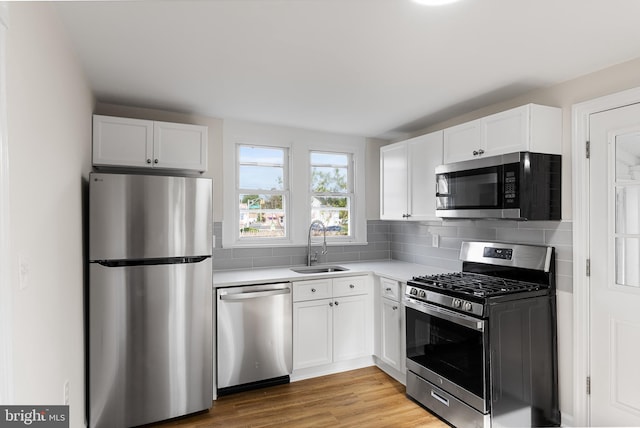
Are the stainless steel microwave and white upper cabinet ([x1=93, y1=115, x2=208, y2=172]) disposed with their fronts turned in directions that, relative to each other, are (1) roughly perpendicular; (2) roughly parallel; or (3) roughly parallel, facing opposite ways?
roughly perpendicular

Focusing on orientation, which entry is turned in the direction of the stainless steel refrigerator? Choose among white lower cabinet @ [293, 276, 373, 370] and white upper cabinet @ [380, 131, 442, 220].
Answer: the white upper cabinet
